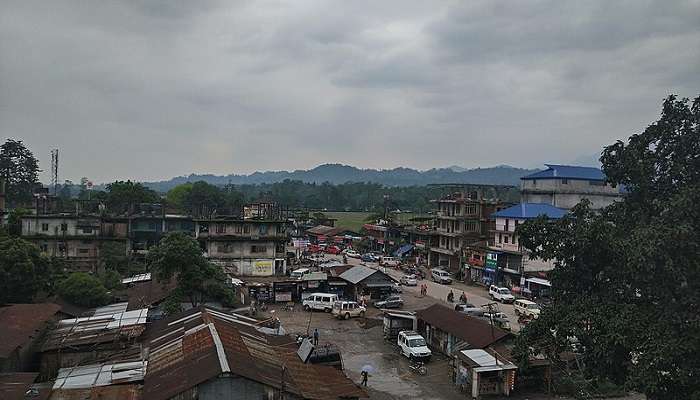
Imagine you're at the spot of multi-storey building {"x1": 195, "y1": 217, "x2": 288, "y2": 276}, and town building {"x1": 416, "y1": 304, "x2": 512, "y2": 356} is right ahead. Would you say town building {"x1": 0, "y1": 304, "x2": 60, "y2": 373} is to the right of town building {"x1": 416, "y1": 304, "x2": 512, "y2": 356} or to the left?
right

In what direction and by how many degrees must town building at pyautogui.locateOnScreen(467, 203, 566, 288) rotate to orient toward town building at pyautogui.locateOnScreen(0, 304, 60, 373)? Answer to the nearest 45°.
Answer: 0° — it already faces it

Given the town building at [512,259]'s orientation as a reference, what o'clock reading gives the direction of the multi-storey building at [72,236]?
The multi-storey building is roughly at 1 o'clock from the town building.

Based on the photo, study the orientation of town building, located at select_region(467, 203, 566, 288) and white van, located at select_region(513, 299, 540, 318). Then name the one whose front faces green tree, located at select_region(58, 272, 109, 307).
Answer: the town building

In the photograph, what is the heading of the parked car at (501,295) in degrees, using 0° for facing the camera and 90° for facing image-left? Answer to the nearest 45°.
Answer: approximately 315°

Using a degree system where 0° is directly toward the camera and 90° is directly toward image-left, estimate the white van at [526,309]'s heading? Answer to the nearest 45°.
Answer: approximately 315°

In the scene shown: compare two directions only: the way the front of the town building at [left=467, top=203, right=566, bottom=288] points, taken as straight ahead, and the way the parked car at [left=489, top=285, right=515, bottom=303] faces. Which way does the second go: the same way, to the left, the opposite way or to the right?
to the left

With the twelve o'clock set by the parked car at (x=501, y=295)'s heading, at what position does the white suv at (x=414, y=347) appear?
The white suv is roughly at 2 o'clock from the parked car.

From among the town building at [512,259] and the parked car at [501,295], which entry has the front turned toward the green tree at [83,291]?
the town building

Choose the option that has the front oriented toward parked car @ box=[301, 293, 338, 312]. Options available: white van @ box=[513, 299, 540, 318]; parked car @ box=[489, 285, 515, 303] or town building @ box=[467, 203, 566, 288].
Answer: the town building

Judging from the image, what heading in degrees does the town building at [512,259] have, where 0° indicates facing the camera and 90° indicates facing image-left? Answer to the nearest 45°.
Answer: approximately 45°

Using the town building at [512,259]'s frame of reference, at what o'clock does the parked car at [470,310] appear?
The parked car is roughly at 11 o'clock from the town building.

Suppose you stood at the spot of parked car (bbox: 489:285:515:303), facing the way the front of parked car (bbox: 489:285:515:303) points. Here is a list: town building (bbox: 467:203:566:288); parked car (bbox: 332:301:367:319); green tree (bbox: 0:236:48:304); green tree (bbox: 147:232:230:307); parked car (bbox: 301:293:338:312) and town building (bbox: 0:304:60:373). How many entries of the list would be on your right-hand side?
5

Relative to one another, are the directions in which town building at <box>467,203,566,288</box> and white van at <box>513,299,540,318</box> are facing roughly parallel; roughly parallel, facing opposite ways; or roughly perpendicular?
roughly perpendicular
